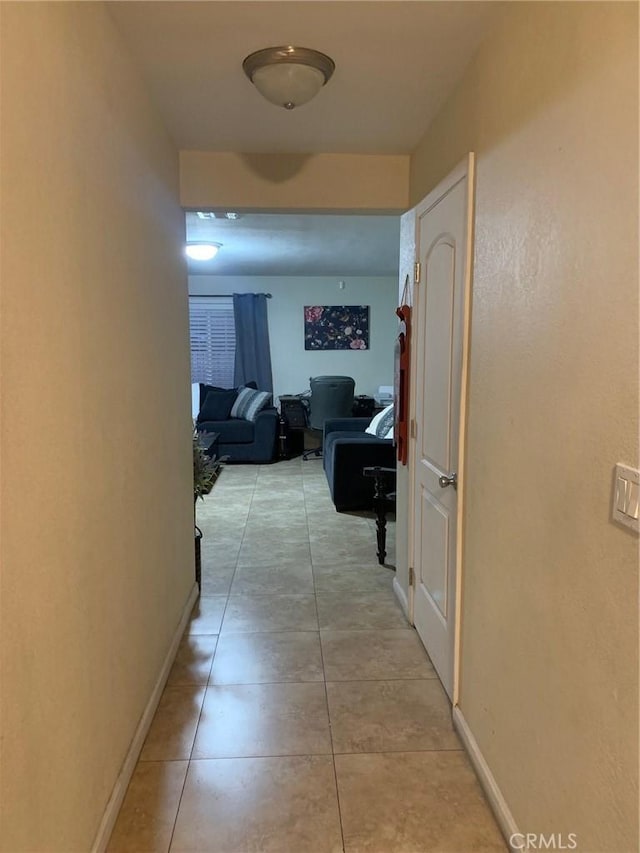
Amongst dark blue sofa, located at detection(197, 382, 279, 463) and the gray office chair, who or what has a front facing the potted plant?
the dark blue sofa

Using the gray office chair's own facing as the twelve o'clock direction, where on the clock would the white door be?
The white door is roughly at 6 o'clock from the gray office chair.

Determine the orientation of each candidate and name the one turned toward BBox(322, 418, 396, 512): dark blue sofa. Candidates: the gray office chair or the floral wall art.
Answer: the floral wall art

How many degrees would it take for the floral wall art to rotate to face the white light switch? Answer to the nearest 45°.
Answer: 0° — it already faces it

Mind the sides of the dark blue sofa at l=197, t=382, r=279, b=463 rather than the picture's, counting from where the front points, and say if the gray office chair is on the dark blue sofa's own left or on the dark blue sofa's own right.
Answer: on the dark blue sofa's own left

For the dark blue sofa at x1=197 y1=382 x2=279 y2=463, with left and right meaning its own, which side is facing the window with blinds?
back

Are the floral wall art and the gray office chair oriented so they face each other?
yes

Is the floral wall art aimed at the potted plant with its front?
yes

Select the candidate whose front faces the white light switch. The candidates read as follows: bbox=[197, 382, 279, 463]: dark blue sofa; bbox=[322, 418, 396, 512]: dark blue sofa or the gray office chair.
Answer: bbox=[197, 382, 279, 463]: dark blue sofa

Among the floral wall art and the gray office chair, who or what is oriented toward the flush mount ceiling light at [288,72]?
the floral wall art

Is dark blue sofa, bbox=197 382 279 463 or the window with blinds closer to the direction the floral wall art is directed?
the dark blue sofa

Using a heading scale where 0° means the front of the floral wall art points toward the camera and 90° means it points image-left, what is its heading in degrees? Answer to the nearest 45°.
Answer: approximately 0°

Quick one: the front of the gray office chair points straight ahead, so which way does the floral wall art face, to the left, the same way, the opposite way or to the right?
the opposite way

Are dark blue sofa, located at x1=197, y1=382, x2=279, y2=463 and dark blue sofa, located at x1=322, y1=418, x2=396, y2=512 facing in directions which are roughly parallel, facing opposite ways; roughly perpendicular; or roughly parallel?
roughly perpendicular

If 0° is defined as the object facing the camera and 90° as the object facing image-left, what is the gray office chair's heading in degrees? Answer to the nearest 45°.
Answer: approximately 180°
